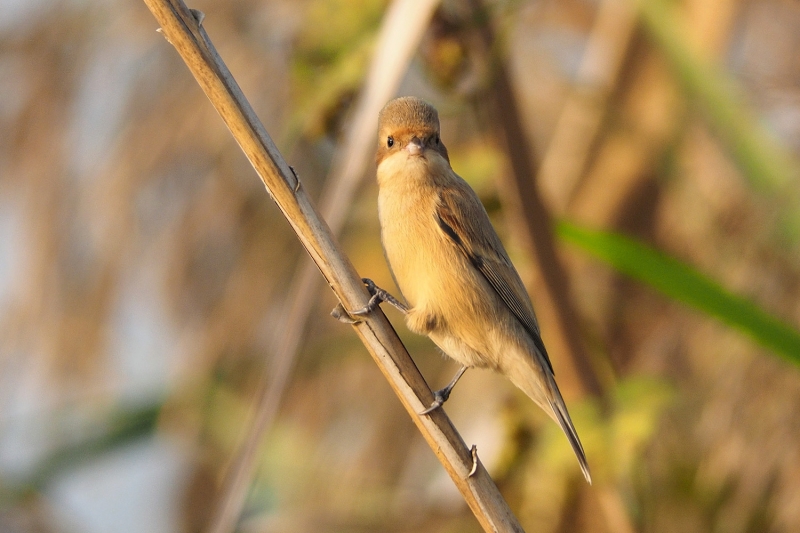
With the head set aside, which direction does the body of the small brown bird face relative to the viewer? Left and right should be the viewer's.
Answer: facing the viewer and to the left of the viewer
